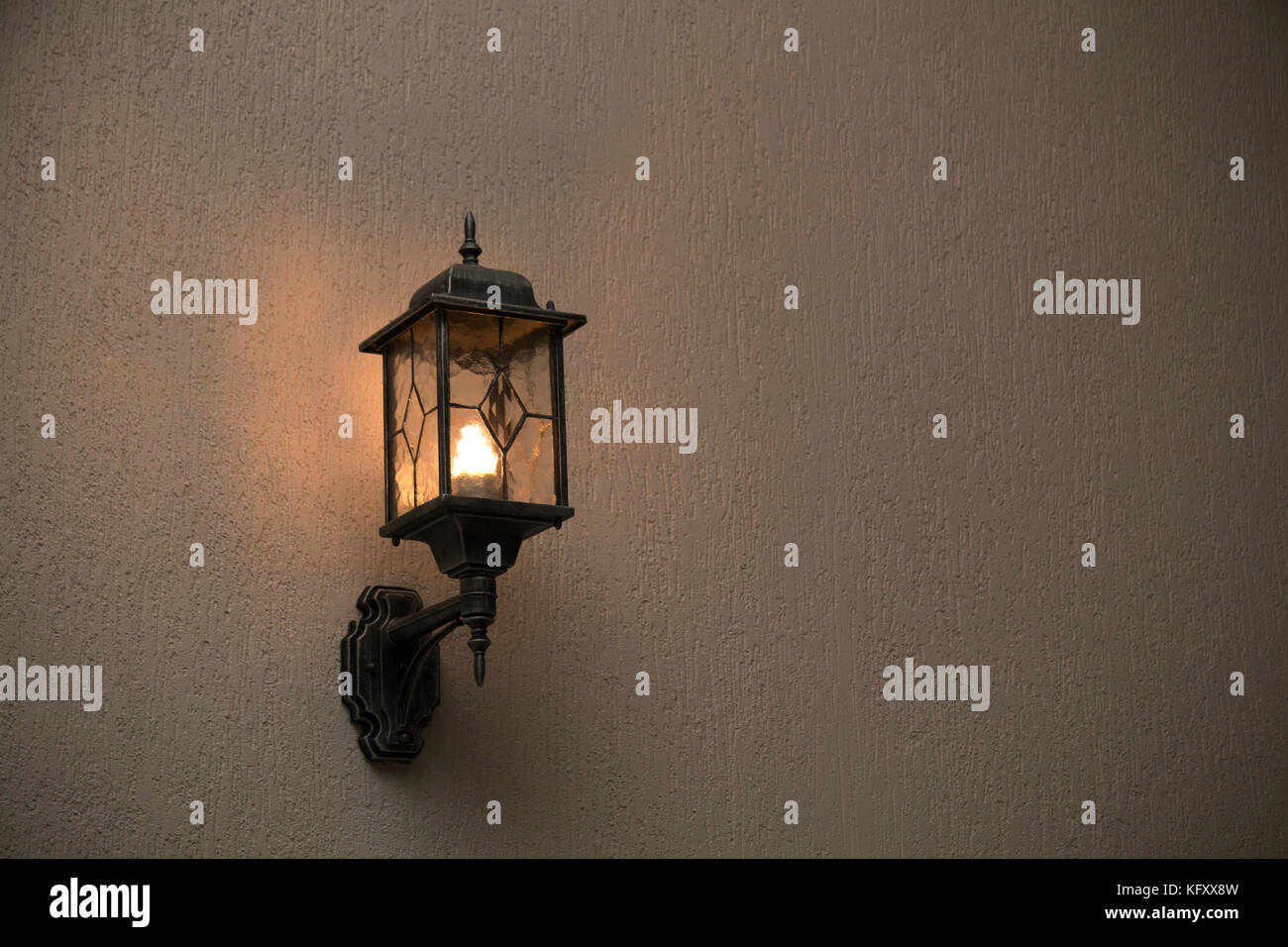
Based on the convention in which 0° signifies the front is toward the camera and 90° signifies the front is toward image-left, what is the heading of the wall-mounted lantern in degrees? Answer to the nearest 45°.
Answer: approximately 315°
